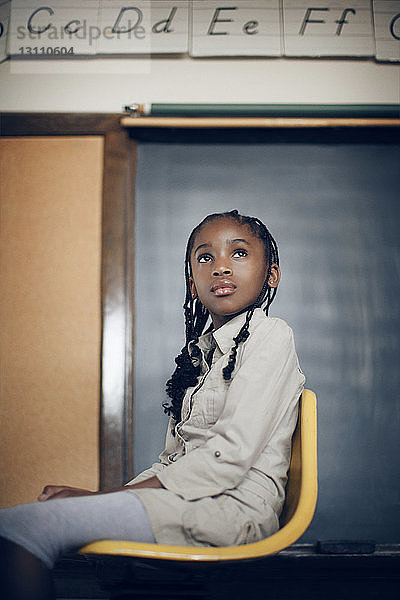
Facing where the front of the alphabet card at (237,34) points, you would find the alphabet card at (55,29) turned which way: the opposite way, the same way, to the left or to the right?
the same way

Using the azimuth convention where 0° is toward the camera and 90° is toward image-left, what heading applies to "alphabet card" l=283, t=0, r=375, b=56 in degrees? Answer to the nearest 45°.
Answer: approximately 0°

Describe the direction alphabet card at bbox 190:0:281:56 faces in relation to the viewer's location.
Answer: facing the viewer

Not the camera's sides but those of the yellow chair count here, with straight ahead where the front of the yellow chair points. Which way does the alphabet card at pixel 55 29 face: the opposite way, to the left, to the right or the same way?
to the left

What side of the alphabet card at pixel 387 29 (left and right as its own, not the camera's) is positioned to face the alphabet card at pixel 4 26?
right

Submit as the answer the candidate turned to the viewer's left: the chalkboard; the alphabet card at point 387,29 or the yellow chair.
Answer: the yellow chair

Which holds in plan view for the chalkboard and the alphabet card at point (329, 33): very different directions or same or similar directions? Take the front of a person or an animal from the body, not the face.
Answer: same or similar directions

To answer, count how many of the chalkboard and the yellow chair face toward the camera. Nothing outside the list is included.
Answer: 1

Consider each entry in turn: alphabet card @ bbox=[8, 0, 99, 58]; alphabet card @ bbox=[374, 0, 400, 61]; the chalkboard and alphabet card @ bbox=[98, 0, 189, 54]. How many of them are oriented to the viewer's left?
0

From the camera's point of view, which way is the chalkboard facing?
toward the camera

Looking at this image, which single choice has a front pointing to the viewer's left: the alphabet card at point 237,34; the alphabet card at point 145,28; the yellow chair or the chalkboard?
the yellow chair

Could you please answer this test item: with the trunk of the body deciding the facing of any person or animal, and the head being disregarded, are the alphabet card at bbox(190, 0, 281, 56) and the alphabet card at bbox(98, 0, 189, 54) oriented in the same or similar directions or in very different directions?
same or similar directions
